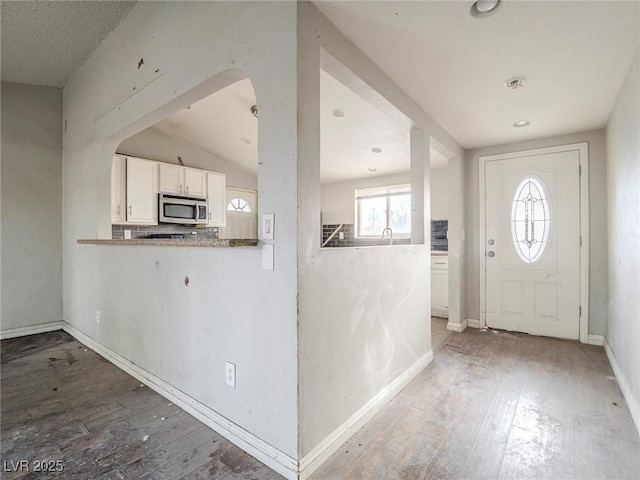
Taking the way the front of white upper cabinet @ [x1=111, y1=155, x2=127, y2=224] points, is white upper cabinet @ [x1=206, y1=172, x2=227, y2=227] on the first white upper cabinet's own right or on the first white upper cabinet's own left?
on the first white upper cabinet's own left

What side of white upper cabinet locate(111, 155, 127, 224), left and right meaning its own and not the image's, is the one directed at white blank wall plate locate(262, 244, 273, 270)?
front

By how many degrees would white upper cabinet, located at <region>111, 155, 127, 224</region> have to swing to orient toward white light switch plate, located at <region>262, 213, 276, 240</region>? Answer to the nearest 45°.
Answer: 0° — it already faces it

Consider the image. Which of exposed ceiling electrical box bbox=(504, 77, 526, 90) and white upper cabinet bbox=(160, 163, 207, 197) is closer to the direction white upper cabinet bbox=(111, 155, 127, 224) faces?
the exposed ceiling electrical box

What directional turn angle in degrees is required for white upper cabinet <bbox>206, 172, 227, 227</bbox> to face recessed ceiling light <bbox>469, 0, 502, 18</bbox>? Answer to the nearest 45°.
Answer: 0° — it already faces it

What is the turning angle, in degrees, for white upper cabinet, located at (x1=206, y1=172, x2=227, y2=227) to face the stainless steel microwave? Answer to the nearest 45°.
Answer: approximately 45° to its right

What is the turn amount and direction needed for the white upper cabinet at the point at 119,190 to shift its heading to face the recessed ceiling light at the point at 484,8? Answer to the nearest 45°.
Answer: approximately 45° to its left

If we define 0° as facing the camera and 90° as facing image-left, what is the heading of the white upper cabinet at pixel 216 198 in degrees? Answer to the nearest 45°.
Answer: approximately 0°

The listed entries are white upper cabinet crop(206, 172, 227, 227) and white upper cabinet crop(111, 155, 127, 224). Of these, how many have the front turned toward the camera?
2

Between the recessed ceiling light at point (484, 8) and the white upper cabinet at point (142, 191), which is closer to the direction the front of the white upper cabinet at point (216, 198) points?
the recessed ceiling light
